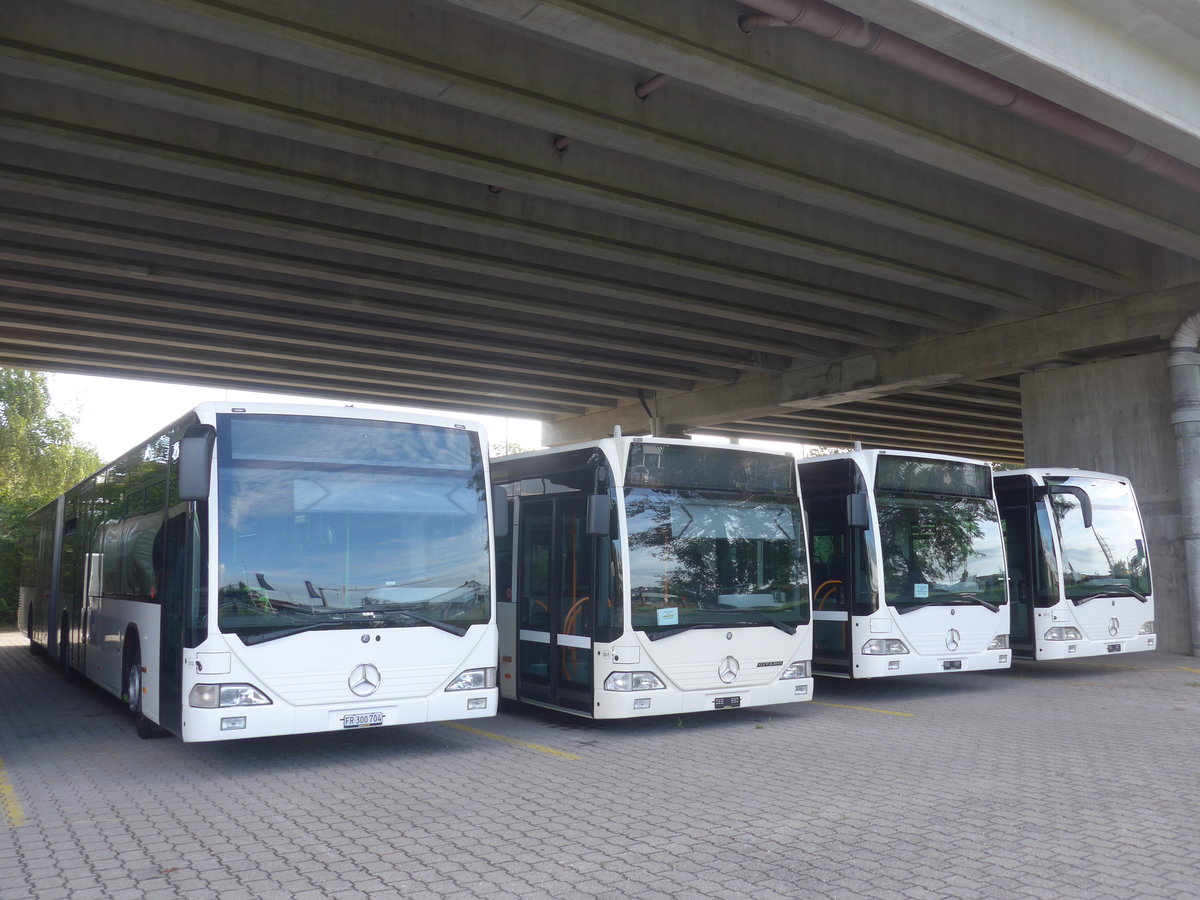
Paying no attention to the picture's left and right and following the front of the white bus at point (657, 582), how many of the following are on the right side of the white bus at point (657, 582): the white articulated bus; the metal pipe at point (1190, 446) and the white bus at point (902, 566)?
1

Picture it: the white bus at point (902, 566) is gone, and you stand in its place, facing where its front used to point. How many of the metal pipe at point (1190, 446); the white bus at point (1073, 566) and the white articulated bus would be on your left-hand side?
2

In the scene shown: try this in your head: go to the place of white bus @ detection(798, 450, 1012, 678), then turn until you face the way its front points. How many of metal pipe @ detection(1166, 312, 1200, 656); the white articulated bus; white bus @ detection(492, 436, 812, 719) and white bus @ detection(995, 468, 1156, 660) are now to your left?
2

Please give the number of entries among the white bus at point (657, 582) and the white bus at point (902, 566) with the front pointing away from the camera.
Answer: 0

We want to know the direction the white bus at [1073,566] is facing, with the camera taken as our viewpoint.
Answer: facing the viewer and to the right of the viewer

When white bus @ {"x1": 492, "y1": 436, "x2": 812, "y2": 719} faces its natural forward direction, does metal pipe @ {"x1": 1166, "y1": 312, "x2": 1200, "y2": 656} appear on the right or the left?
on its left

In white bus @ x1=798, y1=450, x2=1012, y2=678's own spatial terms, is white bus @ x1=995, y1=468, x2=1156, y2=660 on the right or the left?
on its left

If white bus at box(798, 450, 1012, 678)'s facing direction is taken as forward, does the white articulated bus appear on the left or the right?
on its right

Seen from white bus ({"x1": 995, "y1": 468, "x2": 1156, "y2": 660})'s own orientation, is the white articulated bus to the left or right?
on its right

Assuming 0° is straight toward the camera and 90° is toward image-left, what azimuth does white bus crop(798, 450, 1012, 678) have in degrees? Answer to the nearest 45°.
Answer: approximately 315°
